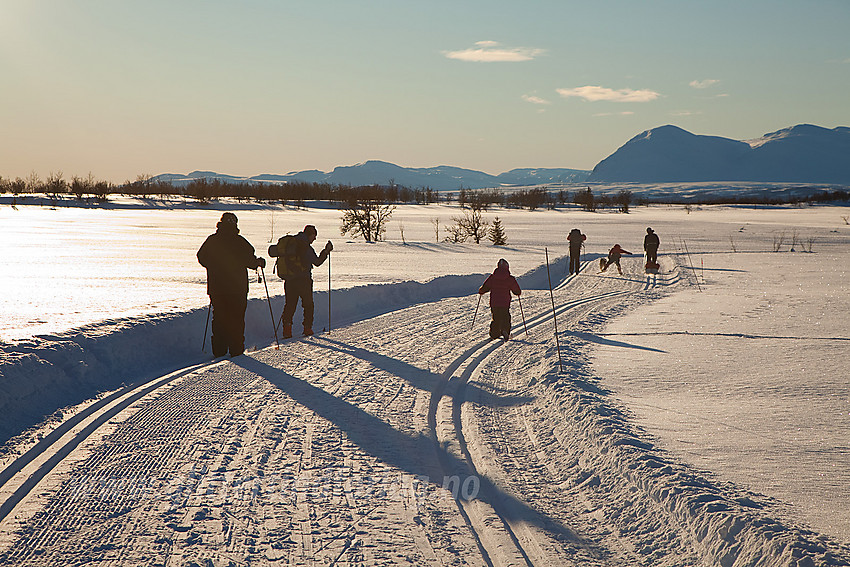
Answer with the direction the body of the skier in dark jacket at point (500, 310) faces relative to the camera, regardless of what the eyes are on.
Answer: away from the camera

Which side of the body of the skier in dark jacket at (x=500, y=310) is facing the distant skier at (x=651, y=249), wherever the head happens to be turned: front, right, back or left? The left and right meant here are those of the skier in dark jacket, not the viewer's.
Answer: front

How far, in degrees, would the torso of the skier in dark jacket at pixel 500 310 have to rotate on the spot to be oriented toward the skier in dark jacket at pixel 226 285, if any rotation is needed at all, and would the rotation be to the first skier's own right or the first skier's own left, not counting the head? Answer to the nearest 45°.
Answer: approximately 135° to the first skier's own left

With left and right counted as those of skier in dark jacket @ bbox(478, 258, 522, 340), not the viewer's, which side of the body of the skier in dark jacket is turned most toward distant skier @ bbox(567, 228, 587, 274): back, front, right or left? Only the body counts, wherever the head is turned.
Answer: front

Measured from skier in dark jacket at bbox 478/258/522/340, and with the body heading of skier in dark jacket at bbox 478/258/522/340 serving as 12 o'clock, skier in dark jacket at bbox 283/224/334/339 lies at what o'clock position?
skier in dark jacket at bbox 283/224/334/339 is roughly at 9 o'clock from skier in dark jacket at bbox 478/258/522/340.

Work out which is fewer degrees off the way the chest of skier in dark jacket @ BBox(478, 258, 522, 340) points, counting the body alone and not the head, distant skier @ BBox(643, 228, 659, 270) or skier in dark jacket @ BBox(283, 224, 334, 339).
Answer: the distant skier

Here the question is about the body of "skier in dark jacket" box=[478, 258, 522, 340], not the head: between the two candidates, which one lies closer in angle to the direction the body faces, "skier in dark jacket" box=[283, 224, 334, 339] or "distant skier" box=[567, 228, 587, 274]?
the distant skier
